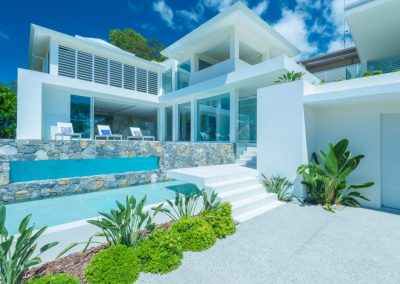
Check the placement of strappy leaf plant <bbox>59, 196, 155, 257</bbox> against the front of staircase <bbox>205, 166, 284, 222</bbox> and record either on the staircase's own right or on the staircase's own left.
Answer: on the staircase's own right

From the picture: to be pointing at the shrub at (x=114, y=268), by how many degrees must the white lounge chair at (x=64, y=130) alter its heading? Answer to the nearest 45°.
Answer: approximately 45° to its right

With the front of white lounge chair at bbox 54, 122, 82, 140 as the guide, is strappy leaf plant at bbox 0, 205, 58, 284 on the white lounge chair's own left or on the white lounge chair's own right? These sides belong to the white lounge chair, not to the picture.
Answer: on the white lounge chair's own right

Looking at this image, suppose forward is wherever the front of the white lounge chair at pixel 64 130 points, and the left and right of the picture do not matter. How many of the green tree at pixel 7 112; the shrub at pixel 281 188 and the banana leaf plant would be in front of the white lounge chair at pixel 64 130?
2

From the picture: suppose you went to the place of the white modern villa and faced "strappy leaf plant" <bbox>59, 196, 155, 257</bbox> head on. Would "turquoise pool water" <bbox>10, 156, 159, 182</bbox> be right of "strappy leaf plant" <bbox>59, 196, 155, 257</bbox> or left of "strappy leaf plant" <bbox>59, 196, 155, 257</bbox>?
right

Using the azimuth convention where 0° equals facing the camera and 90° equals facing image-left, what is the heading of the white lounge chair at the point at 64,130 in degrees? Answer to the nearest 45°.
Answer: approximately 315°

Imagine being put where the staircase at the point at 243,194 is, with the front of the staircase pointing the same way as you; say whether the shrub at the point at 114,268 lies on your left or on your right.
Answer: on your right

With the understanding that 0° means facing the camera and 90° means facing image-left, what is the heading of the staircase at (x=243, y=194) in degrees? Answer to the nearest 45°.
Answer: approximately 315°

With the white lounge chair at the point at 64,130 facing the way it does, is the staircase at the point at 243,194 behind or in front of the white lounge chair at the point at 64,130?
in front

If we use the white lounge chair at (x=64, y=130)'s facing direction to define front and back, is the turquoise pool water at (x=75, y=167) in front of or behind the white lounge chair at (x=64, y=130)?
in front

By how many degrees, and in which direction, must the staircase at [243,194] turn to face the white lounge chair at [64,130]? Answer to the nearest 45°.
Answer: approximately 135° to its right
